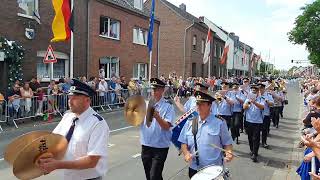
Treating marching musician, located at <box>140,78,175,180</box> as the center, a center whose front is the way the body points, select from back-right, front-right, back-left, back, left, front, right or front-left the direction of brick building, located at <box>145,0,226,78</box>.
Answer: back-right

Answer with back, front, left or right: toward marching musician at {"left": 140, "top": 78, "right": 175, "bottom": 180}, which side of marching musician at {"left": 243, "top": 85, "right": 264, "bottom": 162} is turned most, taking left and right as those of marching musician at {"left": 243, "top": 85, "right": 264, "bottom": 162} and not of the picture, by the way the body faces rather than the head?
front

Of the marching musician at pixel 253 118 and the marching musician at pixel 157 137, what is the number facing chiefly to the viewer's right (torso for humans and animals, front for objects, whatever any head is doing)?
0

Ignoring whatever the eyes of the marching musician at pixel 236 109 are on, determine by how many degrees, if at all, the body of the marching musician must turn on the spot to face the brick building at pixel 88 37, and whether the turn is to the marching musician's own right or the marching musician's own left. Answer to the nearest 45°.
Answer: approximately 90° to the marching musician's own right

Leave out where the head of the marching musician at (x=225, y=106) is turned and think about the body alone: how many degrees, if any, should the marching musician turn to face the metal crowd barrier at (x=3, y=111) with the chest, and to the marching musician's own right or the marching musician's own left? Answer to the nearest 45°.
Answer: approximately 45° to the marching musician's own right

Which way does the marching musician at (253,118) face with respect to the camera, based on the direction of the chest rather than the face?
toward the camera

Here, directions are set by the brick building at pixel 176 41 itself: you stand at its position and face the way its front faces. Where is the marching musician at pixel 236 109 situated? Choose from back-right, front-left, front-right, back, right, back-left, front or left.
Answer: front-right

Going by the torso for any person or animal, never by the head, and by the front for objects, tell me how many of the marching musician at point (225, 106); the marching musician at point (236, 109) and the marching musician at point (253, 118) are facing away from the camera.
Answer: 0

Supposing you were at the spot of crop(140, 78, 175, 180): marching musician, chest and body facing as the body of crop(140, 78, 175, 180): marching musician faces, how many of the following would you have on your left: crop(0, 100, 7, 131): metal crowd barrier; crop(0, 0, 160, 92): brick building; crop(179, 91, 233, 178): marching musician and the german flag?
1

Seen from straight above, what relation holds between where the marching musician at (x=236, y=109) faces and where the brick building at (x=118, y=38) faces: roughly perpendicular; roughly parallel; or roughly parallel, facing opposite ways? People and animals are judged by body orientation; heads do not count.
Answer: roughly perpendicular

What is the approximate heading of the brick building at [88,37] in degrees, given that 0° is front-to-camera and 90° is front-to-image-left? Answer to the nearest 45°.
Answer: approximately 315°

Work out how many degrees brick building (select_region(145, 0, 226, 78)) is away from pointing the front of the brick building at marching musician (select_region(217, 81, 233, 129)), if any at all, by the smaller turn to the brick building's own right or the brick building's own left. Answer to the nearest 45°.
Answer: approximately 45° to the brick building's own right

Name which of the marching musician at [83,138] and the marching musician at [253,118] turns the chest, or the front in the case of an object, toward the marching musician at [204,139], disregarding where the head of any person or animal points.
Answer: the marching musician at [253,118]

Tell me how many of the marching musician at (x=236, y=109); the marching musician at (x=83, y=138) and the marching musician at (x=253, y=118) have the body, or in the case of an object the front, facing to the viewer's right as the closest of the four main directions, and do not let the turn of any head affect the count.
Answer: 0

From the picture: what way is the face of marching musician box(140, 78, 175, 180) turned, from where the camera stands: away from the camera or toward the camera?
toward the camera

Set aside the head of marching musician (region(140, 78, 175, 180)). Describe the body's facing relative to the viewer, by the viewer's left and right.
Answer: facing the viewer and to the left of the viewer

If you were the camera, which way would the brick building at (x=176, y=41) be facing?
facing the viewer and to the right of the viewer

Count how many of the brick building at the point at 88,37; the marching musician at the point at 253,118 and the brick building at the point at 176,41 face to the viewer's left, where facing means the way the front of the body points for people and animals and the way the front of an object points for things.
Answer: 0
